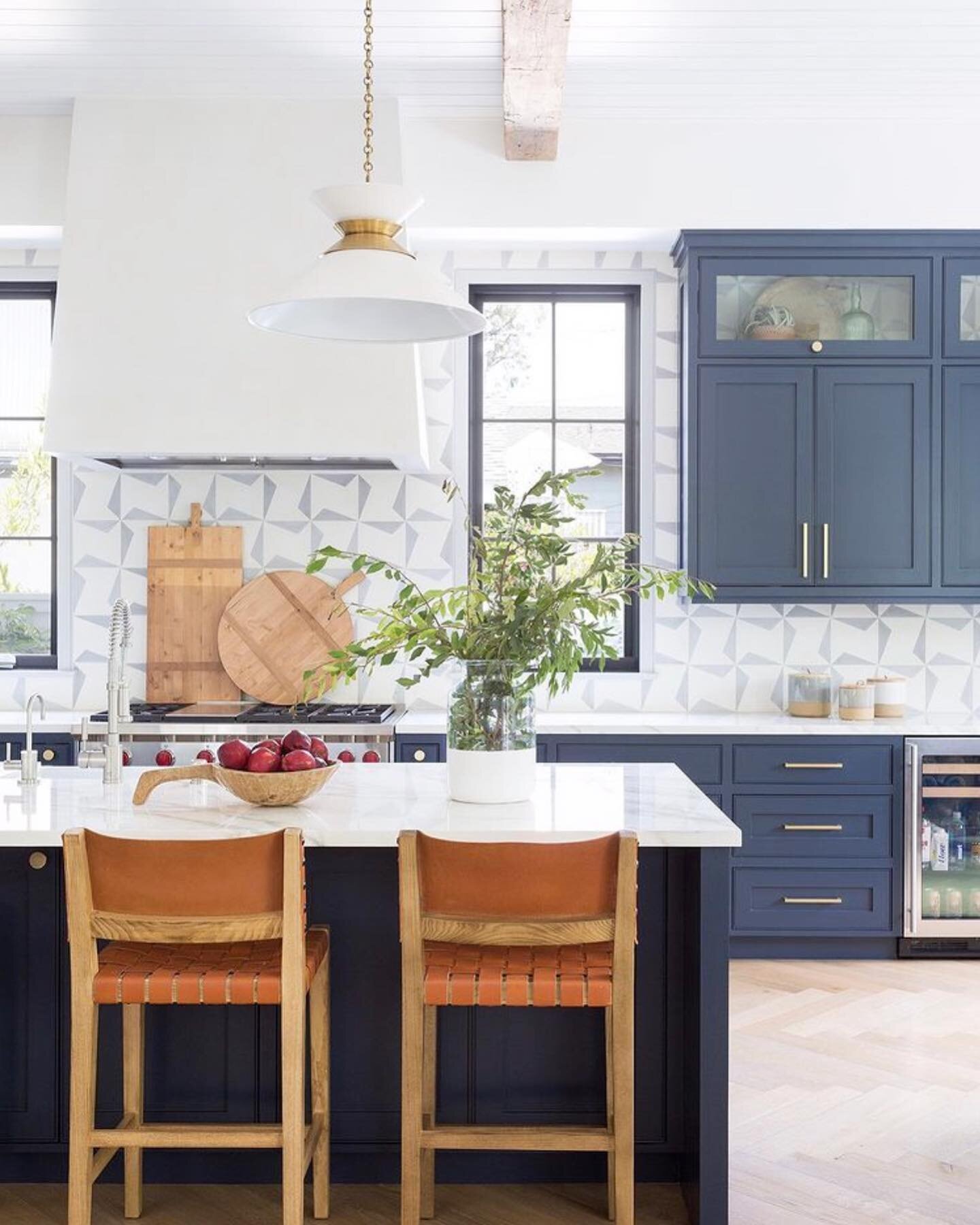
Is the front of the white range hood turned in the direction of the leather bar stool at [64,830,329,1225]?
yes

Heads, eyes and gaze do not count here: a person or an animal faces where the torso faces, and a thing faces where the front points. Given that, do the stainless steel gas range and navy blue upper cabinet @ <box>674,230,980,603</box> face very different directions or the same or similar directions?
same or similar directions

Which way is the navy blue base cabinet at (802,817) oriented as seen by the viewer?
toward the camera

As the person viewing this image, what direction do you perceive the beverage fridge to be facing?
facing the viewer

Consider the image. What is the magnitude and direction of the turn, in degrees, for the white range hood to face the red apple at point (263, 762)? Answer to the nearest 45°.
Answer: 0° — it already faces it

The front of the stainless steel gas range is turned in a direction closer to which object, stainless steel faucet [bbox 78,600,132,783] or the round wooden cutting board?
the stainless steel faucet

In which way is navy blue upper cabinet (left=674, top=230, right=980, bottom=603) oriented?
toward the camera

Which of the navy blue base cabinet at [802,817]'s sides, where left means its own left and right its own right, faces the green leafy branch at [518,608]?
front

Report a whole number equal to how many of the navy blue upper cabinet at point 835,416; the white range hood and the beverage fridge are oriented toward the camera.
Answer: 3

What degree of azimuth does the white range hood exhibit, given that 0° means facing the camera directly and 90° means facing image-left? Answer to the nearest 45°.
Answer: approximately 0°
